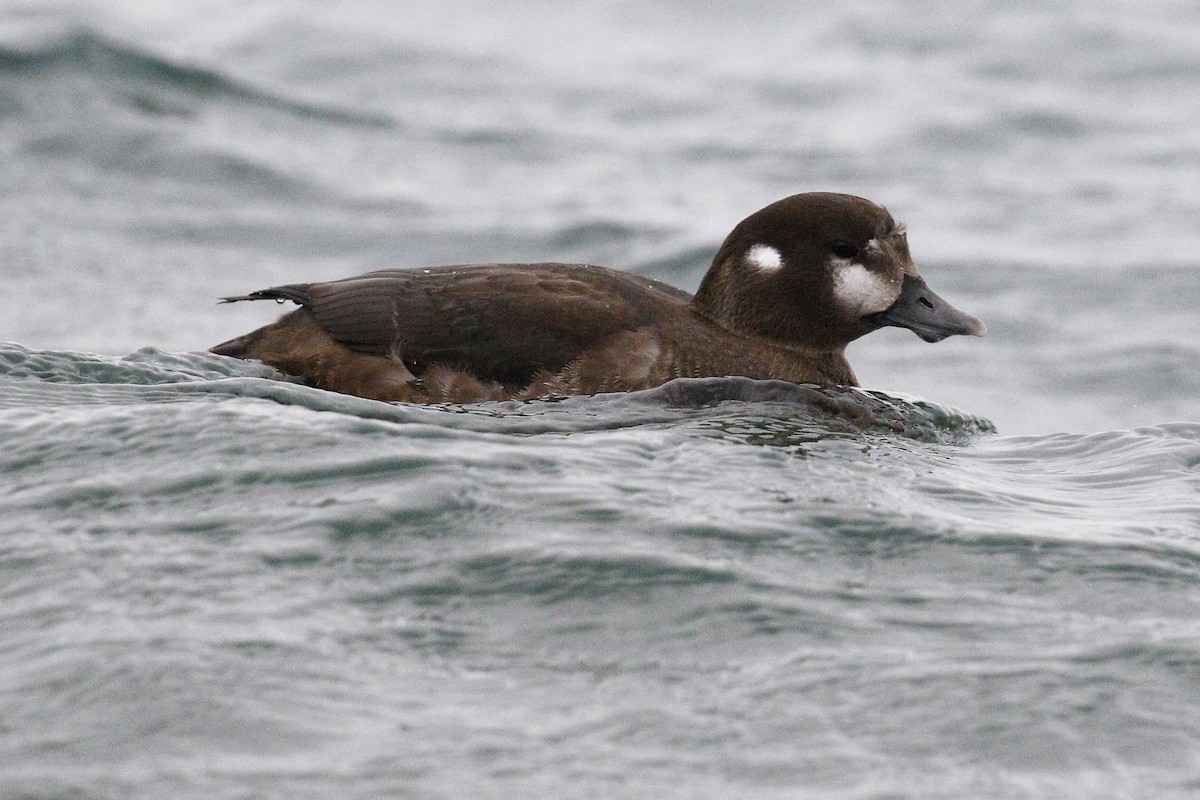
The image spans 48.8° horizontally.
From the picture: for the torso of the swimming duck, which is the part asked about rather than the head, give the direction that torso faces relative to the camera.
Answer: to the viewer's right
